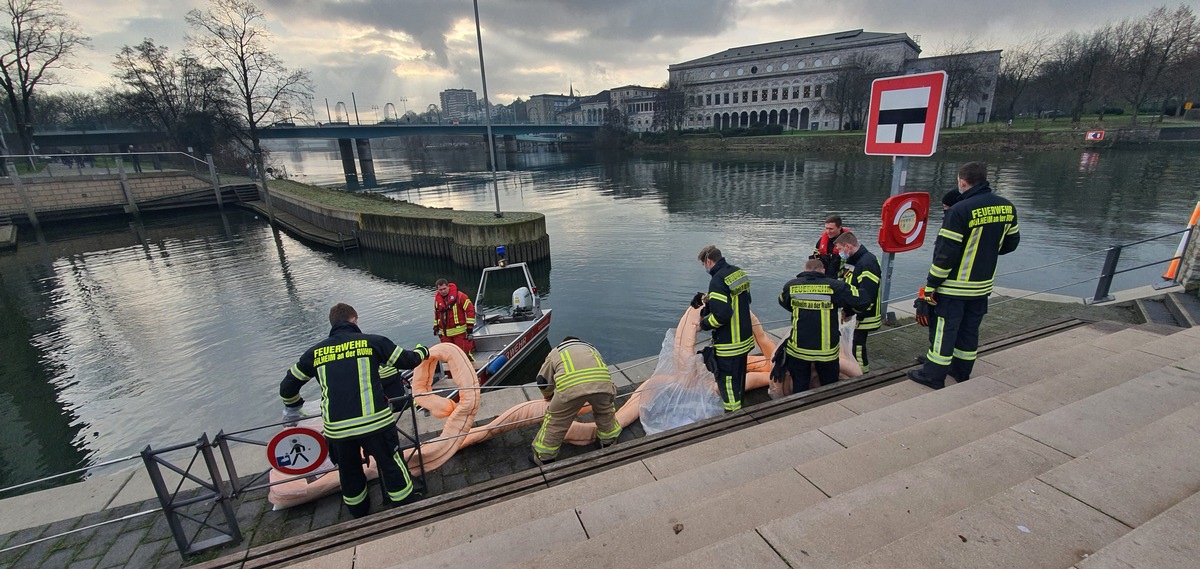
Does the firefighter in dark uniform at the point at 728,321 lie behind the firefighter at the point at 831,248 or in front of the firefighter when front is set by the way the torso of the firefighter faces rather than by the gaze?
in front

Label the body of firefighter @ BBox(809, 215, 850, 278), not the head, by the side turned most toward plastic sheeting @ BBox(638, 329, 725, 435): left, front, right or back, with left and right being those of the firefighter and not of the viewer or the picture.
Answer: front

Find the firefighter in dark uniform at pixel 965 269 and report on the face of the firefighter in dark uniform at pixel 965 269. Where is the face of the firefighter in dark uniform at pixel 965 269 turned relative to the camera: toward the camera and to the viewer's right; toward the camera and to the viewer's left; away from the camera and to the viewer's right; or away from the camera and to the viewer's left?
away from the camera and to the viewer's left

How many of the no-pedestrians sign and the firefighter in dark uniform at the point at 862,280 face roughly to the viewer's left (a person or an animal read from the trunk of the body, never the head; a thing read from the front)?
1

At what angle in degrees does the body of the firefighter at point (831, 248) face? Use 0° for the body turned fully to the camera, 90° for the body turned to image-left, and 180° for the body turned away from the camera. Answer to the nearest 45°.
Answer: approximately 45°

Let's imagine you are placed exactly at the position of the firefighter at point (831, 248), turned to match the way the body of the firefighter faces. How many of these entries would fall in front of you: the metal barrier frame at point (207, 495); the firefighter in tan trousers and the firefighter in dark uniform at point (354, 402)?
3

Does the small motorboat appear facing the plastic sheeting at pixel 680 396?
no

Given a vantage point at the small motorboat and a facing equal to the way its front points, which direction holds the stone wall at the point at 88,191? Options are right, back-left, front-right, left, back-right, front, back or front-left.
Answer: right

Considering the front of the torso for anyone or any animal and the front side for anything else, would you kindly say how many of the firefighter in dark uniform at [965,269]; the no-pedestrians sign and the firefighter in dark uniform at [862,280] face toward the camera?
1

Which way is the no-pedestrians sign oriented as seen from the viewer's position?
toward the camera

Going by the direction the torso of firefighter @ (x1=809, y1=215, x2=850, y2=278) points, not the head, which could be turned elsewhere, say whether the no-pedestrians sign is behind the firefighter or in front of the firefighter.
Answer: in front

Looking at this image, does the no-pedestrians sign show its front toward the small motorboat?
no

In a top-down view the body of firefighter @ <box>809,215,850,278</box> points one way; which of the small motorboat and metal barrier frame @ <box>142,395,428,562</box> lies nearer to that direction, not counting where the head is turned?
the metal barrier frame

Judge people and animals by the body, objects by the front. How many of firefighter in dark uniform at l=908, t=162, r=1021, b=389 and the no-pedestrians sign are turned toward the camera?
1

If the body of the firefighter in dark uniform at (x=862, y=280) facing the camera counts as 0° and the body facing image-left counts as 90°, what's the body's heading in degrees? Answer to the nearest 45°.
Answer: approximately 90°
